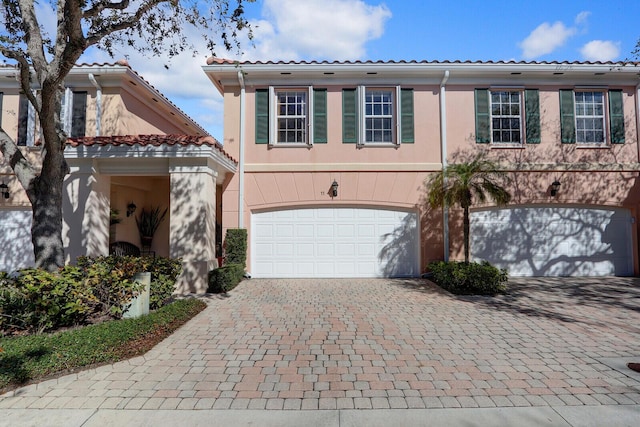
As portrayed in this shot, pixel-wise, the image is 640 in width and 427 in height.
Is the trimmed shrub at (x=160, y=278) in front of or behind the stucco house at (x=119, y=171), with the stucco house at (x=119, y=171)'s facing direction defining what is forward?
in front

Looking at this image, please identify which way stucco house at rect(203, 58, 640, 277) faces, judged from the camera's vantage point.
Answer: facing the viewer

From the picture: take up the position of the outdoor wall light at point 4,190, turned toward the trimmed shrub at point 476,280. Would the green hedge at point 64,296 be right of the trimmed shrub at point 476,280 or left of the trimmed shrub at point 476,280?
right

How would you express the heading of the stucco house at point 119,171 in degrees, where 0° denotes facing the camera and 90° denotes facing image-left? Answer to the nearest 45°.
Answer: approximately 0°

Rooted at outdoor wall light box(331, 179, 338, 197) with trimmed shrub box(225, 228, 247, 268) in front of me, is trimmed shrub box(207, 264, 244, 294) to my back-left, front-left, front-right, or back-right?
front-left

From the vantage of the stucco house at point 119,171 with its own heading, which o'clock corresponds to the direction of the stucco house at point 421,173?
the stucco house at point 421,173 is roughly at 10 o'clock from the stucco house at point 119,171.

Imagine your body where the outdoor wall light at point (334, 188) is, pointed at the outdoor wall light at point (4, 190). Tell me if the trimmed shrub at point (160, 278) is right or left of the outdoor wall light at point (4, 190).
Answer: left

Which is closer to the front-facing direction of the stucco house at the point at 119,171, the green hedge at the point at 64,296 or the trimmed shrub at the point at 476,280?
the green hedge

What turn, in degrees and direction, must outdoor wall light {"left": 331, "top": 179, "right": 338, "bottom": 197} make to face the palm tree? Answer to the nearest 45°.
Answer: approximately 90° to its left

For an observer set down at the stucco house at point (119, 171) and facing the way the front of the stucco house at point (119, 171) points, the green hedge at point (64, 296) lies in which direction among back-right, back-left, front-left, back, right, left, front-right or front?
front

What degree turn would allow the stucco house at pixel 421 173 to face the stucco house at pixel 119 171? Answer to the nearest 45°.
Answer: approximately 45° to its right

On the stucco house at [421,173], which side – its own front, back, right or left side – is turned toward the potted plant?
right

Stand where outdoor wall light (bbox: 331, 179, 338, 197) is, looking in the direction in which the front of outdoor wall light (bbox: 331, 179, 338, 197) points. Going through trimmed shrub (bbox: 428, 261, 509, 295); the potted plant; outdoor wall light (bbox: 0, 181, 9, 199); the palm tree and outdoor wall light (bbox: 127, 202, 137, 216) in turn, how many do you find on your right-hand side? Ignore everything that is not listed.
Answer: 3

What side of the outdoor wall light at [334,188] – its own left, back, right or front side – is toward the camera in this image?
front

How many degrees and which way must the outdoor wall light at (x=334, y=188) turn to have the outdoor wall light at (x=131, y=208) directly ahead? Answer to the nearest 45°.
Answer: approximately 90° to its right
